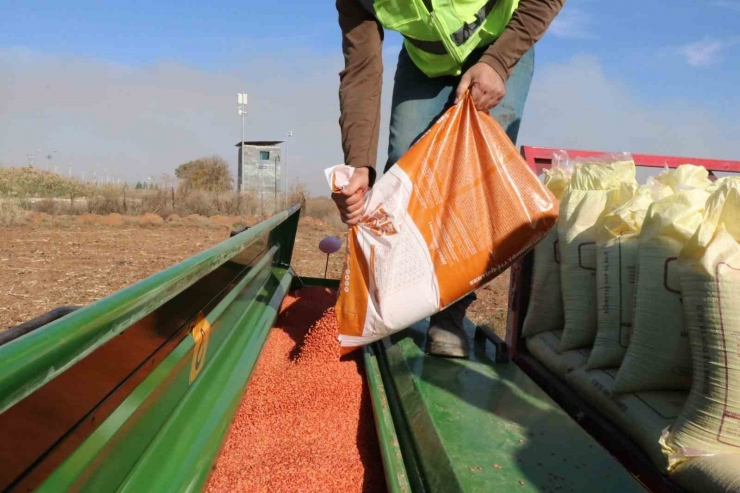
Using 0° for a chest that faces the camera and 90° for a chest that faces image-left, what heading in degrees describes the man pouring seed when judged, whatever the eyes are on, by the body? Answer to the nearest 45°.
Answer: approximately 0°

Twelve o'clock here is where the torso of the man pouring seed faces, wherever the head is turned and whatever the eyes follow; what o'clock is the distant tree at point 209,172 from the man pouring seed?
The distant tree is roughly at 5 o'clock from the man pouring seed.
